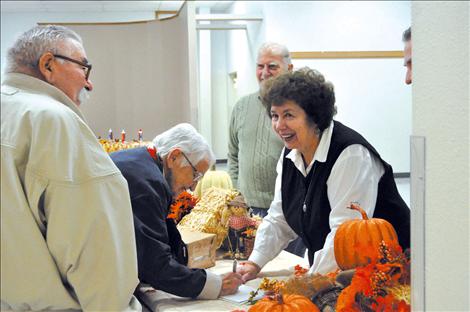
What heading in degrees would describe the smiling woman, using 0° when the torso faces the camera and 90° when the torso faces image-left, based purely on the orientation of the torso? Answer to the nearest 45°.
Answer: approximately 45°

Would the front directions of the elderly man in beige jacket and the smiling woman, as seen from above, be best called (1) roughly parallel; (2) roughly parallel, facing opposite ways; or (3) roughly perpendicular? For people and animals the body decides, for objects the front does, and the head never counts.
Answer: roughly parallel, facing opposite ways

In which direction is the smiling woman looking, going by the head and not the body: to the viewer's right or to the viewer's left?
to the viewer's left

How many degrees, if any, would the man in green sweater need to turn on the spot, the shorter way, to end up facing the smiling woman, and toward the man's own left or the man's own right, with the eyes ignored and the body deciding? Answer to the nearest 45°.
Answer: approximately 45° to the man's own left

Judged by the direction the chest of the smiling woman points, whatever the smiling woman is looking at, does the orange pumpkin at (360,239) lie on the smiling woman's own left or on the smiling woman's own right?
on the smiling woman's own left

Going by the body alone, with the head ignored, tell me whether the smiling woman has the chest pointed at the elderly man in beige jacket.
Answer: yes

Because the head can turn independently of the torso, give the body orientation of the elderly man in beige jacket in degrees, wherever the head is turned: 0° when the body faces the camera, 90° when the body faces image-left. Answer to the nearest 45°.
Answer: approximately 225°

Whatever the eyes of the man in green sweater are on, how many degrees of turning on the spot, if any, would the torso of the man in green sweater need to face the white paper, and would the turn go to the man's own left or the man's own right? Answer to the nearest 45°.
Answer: approximately 45° to the man's own left

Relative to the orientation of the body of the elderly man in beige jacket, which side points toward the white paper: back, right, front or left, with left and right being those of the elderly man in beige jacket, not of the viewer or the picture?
front

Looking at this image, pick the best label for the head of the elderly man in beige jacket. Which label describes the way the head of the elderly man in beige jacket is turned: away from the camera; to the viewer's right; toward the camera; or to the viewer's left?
to the viewer's right

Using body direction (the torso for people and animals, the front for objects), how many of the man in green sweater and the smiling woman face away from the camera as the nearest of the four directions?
0

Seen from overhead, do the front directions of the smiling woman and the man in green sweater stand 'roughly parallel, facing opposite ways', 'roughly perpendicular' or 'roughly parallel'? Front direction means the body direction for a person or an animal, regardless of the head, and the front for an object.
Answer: roughly parallel

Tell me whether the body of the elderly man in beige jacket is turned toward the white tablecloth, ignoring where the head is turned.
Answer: yes
